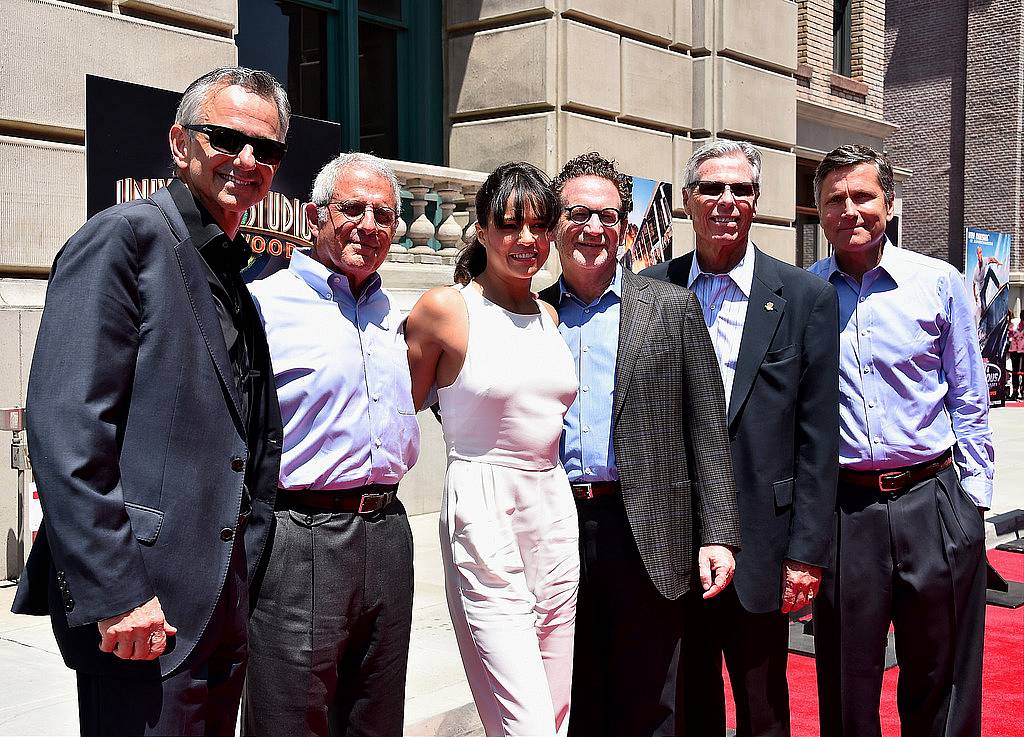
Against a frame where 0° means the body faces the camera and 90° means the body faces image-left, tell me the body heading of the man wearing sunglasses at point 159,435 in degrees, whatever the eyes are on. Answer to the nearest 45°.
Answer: approximately 315°

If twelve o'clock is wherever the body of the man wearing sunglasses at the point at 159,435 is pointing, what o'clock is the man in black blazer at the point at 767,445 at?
The man in black blazer is roughly at 10 o'clock from the man wearing sunglasses.

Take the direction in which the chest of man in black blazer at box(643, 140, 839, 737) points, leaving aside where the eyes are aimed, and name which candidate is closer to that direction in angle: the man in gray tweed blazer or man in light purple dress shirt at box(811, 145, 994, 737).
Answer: the man in gray tweed blazer

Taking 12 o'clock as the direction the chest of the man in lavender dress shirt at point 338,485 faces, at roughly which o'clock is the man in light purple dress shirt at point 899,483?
The man in light purple dress shirt is roughly at 10 o'clock from the man in lavender dress shirt.

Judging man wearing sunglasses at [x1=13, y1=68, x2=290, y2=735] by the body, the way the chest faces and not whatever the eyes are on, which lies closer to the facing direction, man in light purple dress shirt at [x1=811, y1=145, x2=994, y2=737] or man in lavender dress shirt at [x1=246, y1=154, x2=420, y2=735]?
the man in light purple dress shirt

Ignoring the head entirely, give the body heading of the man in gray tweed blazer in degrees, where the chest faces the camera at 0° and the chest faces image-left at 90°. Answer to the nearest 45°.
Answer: approximately 45°

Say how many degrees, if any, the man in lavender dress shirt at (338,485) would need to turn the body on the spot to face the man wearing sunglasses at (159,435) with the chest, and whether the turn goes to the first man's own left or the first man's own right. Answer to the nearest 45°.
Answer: approximately 90° to the first man's own right

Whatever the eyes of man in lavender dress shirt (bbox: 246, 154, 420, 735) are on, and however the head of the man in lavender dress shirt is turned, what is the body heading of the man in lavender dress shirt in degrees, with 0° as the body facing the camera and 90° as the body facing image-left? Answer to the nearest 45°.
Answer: approximately 315°

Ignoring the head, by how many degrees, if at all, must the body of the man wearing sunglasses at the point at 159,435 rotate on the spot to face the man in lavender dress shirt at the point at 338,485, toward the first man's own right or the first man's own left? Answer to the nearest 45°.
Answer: approximately 90° to the first man's own left
